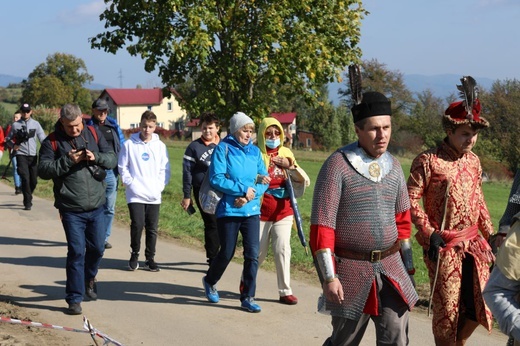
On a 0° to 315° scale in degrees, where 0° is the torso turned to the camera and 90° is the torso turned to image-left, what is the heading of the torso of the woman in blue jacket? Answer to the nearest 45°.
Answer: approximately 315°

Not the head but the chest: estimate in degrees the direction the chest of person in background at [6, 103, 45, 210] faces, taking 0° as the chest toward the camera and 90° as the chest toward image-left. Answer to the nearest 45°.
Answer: approximately 0°

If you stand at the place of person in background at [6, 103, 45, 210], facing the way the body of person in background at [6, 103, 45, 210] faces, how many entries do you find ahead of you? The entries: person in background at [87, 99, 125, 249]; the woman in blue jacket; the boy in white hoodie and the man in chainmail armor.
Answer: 4

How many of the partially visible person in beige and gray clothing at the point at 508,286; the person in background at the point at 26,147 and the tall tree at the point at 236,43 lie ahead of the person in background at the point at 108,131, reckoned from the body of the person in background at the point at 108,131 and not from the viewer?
1

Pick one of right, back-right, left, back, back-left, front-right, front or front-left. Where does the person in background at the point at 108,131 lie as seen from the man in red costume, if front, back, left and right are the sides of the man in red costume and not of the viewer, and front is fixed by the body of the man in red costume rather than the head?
back

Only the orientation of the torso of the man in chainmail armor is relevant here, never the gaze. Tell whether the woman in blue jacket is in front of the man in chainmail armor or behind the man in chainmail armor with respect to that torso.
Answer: behind

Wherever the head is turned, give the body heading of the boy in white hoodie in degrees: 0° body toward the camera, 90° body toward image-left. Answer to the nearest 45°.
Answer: approximately 0°
